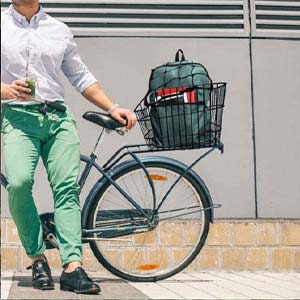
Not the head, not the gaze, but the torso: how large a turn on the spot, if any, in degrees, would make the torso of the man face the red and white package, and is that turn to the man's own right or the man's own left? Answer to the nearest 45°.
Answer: approximately 90° to the man's own left

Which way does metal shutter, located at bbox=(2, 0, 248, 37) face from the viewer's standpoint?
toward the camera

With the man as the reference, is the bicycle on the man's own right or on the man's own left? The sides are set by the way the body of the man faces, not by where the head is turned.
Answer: on the man's own left

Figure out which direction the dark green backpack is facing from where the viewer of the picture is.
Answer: facing the viewer

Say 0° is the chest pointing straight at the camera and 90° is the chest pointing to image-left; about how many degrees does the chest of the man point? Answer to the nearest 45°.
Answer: approximately 0°

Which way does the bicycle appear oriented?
to the viewer's left

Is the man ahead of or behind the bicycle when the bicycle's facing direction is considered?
ahead

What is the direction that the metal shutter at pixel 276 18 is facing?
toward the camera
